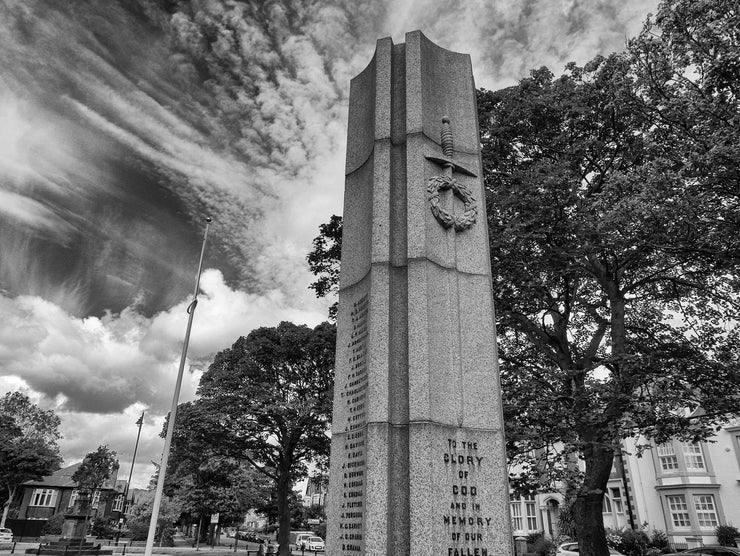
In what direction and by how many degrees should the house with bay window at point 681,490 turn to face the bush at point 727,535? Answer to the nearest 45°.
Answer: approximately 45° to its left

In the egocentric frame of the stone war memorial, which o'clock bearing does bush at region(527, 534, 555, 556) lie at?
The bush is roughly at 8 o'clock from the stone war memorial.

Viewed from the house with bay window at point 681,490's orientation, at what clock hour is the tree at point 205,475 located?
The tree is roughly at 3 o'clock from the house with bay window.

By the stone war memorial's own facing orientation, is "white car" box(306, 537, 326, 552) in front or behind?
behind

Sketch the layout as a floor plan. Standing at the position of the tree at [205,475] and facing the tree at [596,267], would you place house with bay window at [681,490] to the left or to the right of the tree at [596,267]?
left

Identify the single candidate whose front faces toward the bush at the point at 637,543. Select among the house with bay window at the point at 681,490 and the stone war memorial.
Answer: the house with bay window

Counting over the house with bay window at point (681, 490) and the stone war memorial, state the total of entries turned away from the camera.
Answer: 0

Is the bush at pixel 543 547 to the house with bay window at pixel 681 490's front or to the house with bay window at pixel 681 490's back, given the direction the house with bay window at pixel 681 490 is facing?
to the front

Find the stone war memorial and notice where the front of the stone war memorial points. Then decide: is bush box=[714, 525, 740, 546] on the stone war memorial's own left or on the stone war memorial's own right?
on the stone war memorial's own left

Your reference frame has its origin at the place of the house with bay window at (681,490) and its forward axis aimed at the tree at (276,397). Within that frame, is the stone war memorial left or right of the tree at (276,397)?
left

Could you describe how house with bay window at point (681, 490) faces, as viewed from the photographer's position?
facing the viewer and to the left of the viewer
